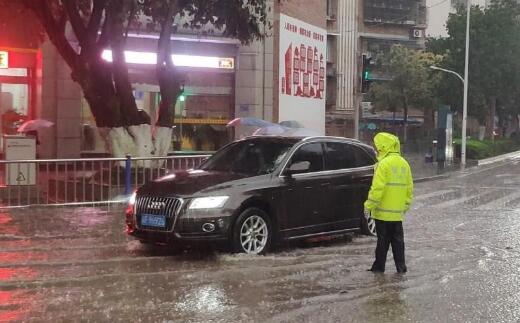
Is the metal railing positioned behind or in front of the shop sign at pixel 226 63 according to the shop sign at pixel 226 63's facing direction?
in front

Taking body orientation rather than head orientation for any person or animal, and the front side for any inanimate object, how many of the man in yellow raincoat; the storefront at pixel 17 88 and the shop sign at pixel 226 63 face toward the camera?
2

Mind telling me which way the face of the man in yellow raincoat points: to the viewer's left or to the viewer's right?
to the viewer's left

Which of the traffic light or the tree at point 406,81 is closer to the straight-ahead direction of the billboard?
the traffic light

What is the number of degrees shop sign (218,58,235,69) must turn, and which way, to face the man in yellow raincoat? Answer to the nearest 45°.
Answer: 0° — it already faces them

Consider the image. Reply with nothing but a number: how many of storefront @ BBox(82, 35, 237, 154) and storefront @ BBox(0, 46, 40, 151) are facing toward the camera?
2

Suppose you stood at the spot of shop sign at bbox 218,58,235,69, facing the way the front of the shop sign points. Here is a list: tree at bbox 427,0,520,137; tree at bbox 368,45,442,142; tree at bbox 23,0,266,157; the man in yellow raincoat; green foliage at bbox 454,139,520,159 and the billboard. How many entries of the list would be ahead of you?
2

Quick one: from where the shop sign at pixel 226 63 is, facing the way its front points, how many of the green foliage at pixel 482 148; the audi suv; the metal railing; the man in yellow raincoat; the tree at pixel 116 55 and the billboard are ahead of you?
4

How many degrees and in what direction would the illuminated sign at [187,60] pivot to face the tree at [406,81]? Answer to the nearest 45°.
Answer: approximately 135° to its left

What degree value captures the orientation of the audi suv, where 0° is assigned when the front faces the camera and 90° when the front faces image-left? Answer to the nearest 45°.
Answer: approximately 45°
